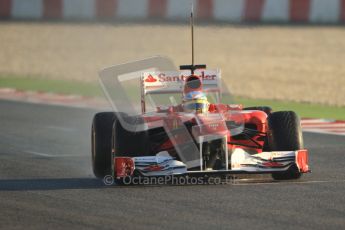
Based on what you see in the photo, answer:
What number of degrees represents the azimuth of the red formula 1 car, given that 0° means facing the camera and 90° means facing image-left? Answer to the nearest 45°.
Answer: approximately 0°
